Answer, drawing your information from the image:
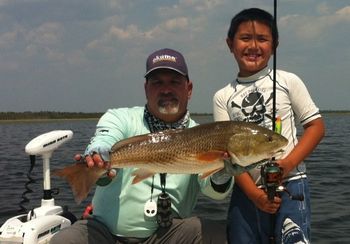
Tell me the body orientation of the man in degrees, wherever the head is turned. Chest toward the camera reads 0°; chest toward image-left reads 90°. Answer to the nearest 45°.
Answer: approximately 0°

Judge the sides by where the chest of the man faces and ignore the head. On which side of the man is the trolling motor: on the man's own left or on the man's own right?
on the man's own right

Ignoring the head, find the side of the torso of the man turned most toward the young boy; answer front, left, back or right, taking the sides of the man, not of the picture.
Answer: left
